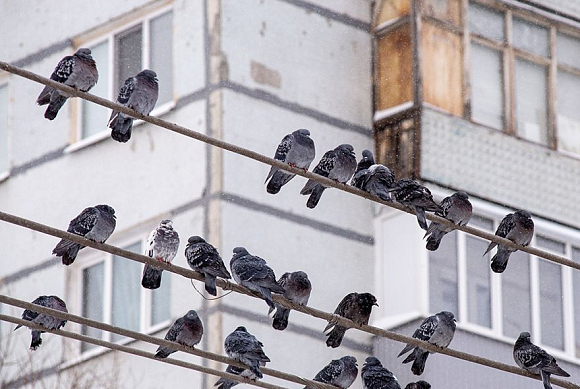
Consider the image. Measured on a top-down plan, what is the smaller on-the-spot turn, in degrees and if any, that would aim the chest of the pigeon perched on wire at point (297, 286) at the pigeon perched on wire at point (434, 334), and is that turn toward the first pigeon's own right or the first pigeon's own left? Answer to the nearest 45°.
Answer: approximately 45° to the first pigeon's own left

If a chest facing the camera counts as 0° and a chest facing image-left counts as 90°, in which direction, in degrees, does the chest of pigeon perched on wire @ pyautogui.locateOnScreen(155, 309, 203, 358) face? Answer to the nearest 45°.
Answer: approximately 315°

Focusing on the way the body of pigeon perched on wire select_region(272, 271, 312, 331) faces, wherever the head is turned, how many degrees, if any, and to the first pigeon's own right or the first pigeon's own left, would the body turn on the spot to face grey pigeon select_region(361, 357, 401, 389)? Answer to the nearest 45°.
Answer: approximately 90° to the first pigeon's own left
